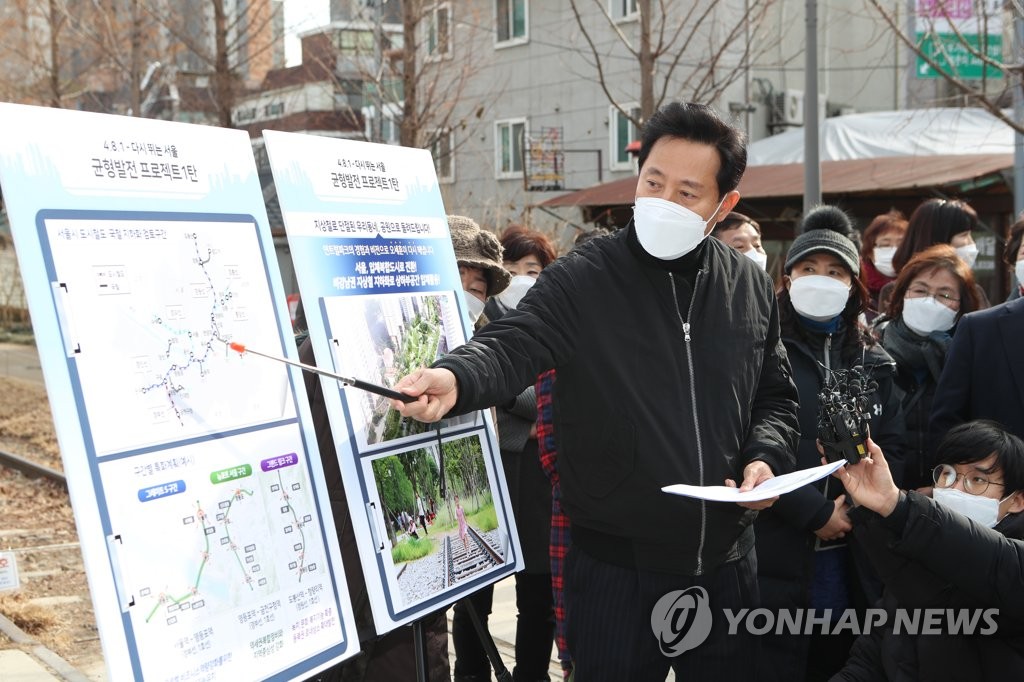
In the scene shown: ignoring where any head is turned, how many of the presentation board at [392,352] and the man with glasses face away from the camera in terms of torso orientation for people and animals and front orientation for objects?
0

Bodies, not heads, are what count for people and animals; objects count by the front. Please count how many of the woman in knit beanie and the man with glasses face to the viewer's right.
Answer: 0

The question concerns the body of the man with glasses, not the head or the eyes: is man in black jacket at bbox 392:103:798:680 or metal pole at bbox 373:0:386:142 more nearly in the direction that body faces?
the man in black jacket

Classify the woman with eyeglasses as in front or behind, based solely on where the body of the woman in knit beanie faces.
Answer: behind

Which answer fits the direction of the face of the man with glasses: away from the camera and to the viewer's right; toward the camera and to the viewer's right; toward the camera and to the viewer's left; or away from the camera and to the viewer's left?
toward the camera and to the viewer's left

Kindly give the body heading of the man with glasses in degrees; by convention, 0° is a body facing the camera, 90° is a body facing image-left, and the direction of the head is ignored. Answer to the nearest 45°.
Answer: approximately 45°

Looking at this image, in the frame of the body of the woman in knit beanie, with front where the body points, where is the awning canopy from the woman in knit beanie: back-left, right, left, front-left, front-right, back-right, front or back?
back

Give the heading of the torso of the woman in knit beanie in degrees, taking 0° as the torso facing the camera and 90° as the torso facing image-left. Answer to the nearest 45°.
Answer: approximately 0°

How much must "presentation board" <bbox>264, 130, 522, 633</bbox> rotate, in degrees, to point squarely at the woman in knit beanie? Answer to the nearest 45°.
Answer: approximately 45° to its left
